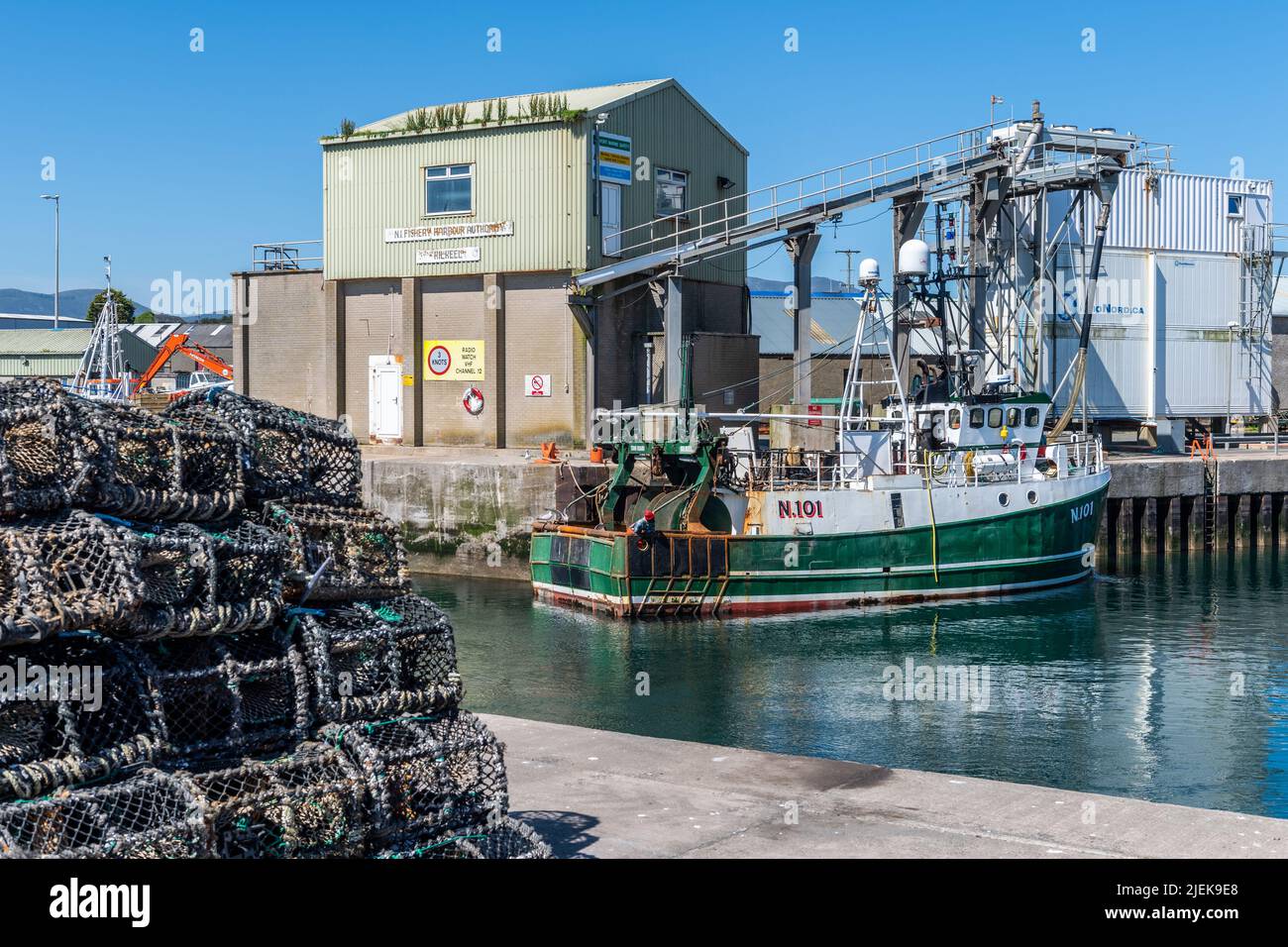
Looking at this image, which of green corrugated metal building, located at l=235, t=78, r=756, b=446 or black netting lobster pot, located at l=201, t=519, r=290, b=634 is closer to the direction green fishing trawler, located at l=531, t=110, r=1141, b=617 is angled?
the green corrugated metal building

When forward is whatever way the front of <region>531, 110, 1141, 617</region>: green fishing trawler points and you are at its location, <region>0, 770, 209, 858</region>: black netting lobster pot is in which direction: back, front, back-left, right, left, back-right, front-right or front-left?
back-right

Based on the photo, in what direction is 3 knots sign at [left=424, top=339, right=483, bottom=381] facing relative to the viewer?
toward the camera

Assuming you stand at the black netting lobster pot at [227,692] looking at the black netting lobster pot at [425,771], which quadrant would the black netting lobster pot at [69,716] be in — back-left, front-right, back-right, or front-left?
back-right

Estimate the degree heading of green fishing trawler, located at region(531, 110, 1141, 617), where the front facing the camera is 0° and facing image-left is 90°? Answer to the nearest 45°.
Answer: approximately 225°

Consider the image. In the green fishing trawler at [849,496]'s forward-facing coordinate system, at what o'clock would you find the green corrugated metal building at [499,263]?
The green corrugated metal building is roughly at 9 o'clock from the green fishing trawler.

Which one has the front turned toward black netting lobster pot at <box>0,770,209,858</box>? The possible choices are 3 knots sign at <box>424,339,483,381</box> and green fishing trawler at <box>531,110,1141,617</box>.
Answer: the 3 knots sign

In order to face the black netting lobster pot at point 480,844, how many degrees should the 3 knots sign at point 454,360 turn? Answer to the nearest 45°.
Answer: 0° — it already faces it

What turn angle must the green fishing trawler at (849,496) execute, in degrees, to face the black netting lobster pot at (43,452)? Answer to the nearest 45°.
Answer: approximately 135° to its right

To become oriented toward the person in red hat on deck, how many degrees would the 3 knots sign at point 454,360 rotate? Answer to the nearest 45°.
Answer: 0° — it already faces them

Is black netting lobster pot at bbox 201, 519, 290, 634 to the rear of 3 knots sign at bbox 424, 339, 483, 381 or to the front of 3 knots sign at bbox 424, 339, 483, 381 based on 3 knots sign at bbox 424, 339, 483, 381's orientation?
to the front

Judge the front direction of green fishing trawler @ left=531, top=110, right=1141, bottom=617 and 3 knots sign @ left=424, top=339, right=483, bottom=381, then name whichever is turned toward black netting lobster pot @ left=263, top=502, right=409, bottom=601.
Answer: the 3 knots sign

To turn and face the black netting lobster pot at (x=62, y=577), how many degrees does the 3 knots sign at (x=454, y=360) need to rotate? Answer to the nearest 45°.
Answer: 0° — it already faces it

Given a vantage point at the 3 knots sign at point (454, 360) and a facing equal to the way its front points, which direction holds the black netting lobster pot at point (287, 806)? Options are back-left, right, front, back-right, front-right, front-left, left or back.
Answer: front

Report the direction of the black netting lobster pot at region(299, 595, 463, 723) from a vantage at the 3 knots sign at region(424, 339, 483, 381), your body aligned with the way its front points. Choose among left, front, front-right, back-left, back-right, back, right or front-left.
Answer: front

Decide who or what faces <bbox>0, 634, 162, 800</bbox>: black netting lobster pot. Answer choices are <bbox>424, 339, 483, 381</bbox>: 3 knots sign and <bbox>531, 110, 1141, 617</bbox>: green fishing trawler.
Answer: the 3 knots sign

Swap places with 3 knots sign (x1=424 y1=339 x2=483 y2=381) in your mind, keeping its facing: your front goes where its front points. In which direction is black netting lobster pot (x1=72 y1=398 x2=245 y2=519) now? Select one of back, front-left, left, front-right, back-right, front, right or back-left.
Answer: front

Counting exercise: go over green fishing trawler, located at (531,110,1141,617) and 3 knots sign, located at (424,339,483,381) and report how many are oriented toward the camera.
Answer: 1
